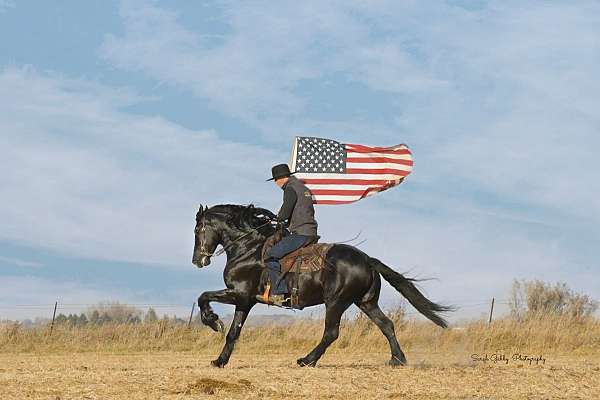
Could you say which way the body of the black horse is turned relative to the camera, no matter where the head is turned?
to the viewer's left

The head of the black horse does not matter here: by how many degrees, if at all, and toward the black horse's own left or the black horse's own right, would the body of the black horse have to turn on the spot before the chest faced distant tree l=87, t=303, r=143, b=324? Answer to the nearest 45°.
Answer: approximately 90° to the black horse's own right
